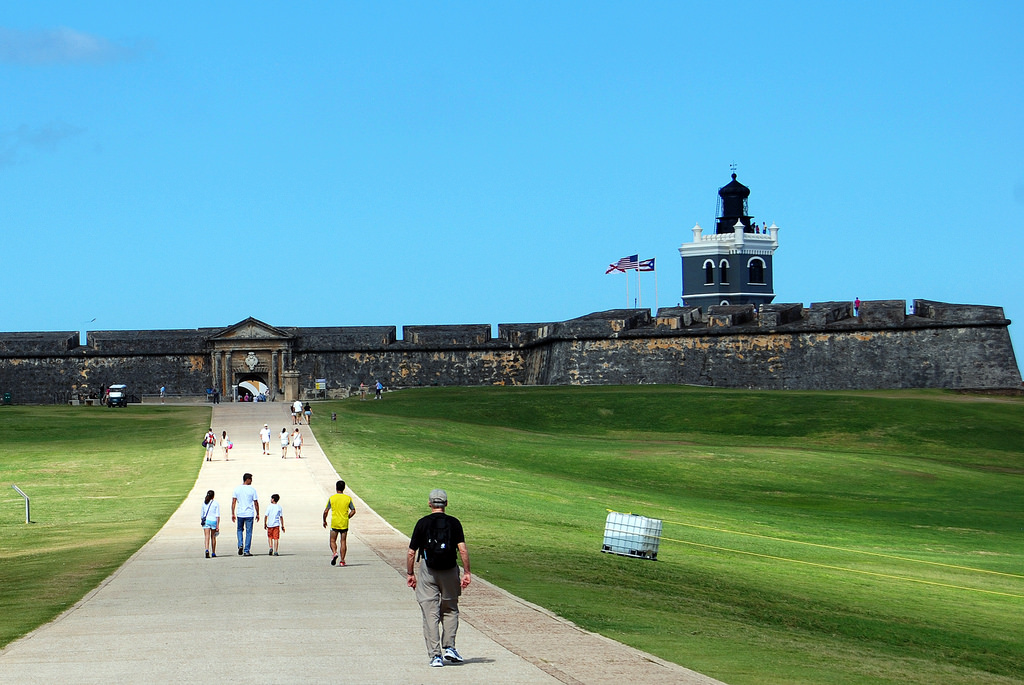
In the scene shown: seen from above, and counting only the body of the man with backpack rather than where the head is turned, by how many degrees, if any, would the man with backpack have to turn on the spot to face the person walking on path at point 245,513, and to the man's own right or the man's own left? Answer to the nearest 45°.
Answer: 0° — they already face them

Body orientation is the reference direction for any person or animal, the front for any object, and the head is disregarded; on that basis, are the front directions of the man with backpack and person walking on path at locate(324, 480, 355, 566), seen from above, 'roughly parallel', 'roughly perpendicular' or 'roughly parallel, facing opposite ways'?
roughly parallel

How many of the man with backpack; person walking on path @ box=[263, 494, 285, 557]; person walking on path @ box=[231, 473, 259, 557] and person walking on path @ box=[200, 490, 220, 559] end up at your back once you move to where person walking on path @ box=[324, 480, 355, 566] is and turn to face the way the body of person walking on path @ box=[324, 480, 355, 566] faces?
1

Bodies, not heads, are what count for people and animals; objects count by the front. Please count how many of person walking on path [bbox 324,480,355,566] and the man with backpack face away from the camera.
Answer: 2

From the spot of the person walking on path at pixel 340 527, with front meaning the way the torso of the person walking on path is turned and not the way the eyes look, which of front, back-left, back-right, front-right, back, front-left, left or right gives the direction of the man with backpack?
back

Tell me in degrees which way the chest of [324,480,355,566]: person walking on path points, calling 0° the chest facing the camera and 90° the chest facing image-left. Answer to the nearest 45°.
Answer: approximately 180°

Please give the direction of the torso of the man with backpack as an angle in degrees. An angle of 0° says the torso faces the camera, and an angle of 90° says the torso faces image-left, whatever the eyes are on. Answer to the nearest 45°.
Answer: approximately 180°

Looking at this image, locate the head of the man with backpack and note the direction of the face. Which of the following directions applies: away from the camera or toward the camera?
away from the camera
